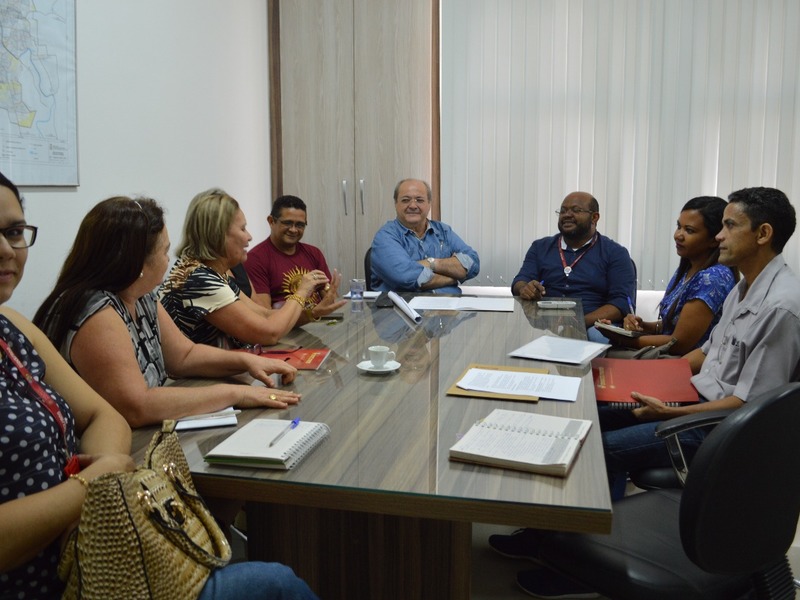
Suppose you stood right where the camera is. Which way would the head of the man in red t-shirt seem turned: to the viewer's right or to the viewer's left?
to the viewer's right

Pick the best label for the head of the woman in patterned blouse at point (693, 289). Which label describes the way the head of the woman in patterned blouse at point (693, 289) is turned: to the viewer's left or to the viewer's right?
to the viewer's left

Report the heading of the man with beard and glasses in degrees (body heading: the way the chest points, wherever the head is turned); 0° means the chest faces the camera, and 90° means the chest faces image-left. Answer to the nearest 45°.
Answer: approximately 45°

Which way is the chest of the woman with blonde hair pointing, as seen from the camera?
to the viewer's right

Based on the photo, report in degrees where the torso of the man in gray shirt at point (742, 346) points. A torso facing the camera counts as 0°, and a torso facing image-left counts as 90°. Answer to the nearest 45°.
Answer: approximately 90°

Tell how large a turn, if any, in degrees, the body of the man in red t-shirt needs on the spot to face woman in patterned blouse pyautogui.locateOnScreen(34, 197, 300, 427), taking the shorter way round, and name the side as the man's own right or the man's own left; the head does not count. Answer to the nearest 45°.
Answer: approximately 45° to the man's own right

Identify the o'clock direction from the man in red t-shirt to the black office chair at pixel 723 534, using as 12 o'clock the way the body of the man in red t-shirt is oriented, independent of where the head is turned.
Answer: The black office chair is roughly at 1 o'clock from the man in red t-shirt.

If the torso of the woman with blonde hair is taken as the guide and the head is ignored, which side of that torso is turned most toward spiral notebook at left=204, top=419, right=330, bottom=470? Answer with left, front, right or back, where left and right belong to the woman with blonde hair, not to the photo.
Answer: right

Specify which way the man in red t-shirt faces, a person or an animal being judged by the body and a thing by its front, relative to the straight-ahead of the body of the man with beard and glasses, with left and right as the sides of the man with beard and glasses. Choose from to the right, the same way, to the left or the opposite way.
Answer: to the left

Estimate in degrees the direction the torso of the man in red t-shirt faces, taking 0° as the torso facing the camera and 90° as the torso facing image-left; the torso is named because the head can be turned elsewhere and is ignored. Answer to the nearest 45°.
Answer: approximately 315°

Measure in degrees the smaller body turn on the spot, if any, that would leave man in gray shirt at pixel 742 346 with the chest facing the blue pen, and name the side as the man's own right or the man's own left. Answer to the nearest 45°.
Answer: approximately 45° to the man's own left

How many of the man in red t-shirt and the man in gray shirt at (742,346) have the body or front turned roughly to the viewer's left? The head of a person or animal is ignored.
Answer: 1
